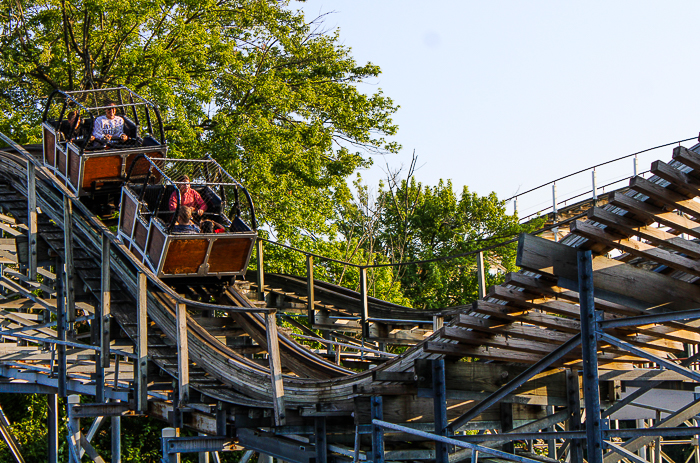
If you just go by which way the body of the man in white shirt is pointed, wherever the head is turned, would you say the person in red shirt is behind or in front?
in front

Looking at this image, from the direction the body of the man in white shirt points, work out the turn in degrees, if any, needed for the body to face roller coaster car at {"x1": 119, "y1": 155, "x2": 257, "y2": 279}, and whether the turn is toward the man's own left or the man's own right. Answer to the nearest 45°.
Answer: approximately 45° to the man's own right

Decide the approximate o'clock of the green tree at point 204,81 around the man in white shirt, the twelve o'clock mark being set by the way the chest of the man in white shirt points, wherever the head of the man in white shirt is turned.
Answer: The green tree is roughly at 8 o'clock from the man in white shirt.

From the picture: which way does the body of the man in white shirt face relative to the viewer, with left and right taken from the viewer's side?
facing the viewer and to the right of the viewer

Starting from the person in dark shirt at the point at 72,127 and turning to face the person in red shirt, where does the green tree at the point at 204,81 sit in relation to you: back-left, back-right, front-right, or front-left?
back-left
